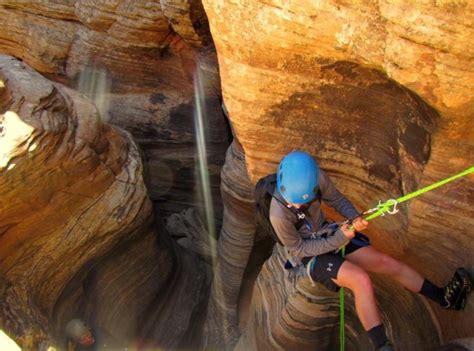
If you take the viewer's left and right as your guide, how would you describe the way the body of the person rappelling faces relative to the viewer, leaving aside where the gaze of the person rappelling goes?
facing the viewer and to the right of the viewer
